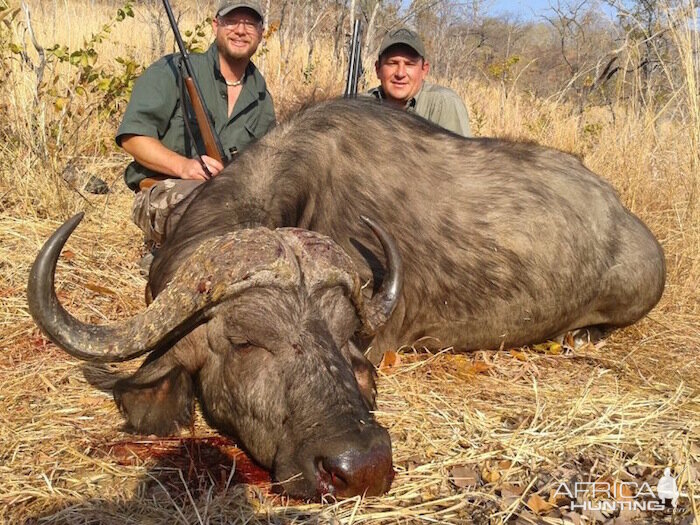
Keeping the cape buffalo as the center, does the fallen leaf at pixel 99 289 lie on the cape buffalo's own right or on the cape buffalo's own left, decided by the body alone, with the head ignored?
on the cape buffalo's own right

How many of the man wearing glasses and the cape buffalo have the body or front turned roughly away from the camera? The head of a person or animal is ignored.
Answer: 0

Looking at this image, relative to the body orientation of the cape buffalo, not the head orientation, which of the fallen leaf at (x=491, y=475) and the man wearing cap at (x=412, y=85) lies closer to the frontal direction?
the fallen leaf

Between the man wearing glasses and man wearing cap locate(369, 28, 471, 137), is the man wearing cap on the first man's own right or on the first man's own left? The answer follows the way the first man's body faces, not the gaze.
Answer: on the first man's own left

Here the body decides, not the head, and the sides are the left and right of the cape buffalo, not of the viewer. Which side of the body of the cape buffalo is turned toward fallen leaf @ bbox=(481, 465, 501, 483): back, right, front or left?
left

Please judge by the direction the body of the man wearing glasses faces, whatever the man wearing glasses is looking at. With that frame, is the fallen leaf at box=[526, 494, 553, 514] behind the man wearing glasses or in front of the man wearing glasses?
in front

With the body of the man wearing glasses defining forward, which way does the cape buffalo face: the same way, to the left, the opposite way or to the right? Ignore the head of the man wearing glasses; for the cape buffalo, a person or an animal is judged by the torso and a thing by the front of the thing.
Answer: to the right

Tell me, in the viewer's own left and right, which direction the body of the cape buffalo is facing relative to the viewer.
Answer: facing the viewer and to the left of the viewer

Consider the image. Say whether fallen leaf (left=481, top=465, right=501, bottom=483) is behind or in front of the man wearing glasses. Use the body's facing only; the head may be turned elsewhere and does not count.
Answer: in front

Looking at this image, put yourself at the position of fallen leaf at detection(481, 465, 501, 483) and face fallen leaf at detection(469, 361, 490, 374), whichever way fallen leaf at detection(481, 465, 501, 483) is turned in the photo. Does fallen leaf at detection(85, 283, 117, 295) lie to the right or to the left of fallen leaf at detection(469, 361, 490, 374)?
left

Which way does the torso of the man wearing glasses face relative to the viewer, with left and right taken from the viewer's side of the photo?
facing the viewer and to the right of the viewer
